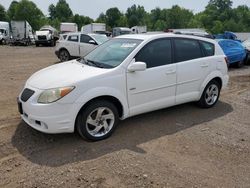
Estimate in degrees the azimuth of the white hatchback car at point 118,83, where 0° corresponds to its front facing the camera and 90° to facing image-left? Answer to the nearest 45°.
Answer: approximately 45°

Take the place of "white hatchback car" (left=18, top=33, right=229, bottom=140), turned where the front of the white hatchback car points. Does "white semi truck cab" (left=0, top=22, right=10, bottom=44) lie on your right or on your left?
on your right

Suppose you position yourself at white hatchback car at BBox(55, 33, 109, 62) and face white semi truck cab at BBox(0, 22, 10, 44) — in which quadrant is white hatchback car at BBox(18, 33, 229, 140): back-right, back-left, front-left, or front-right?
back-left

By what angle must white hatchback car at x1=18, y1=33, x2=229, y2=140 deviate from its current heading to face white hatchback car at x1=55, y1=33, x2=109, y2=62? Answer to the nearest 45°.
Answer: approximately 135° to its right

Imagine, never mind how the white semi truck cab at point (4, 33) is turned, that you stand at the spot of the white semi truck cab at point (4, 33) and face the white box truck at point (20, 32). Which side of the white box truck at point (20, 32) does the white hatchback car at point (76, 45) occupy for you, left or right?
right

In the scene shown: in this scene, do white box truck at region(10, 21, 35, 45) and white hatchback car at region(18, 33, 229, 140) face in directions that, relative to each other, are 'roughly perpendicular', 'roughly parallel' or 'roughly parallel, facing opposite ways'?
roughly perpendicular

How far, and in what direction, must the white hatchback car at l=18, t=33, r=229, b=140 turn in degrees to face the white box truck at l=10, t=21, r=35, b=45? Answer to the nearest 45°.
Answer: approximately 135° to its right
